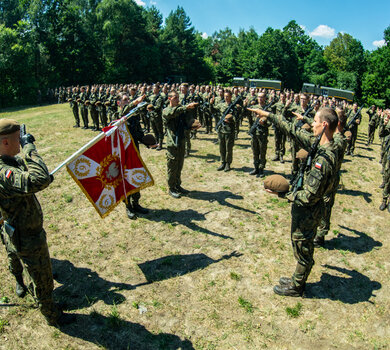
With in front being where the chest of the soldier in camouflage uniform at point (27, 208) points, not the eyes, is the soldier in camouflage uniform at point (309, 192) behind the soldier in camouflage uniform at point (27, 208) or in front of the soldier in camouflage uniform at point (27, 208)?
in front

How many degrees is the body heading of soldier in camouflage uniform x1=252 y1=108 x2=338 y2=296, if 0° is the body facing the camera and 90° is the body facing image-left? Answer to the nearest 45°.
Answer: approximately 90°

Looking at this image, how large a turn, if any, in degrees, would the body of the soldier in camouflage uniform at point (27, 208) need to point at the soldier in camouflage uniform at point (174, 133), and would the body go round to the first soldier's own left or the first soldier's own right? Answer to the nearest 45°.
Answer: approximately 45° to the first soldier's own left

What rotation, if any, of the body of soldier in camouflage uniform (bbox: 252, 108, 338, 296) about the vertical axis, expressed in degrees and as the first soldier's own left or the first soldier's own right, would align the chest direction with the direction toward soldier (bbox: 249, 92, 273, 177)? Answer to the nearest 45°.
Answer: approximately 90° to the first soldier's own right

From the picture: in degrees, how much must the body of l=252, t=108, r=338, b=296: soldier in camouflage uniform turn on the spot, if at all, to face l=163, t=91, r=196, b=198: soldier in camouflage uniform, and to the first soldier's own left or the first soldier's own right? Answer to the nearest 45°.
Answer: approximately 45° to the first soldier's own right

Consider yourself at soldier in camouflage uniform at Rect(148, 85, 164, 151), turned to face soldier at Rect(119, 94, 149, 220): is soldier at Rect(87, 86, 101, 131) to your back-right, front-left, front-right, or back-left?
back-right

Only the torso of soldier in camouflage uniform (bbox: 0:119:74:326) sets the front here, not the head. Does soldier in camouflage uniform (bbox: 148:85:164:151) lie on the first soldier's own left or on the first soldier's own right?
on the first soldier's own left

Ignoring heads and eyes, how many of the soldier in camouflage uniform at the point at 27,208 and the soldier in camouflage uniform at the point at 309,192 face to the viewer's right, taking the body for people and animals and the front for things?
1

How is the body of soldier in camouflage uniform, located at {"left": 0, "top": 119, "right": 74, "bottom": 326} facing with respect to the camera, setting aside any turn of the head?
to the viewer's right
